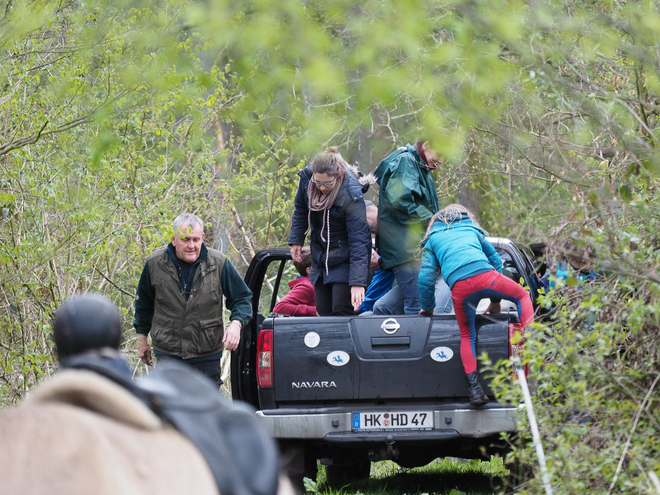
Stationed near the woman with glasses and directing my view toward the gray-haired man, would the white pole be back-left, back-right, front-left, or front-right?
back-left

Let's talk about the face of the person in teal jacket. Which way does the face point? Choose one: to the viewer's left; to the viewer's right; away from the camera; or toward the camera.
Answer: away from the camera

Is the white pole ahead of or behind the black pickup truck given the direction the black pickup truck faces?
behind

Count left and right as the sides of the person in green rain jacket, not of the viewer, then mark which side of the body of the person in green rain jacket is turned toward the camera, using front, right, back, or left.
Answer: right

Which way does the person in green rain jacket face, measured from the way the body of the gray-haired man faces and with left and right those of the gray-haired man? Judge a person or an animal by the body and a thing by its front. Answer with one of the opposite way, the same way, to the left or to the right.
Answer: to the left

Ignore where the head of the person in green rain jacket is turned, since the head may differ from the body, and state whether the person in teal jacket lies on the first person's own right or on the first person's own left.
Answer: on the first person's own right

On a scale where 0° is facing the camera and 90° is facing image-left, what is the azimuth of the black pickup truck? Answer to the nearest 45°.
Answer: approximately 180°

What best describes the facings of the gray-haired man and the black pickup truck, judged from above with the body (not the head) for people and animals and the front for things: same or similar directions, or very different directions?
very different directions

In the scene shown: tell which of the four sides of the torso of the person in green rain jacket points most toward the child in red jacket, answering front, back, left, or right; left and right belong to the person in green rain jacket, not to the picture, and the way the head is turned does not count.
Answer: back

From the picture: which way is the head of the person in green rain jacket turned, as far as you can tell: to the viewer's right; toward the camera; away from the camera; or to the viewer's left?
to the viewer's right

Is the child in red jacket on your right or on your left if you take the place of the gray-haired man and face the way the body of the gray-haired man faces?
on your left

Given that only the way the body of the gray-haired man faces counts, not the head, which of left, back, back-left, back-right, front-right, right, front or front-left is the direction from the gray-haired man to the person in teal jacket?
front-left

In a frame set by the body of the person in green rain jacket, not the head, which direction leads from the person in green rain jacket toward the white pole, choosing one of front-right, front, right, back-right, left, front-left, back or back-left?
right

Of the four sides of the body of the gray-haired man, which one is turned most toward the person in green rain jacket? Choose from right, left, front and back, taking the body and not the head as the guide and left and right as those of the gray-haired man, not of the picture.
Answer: left
